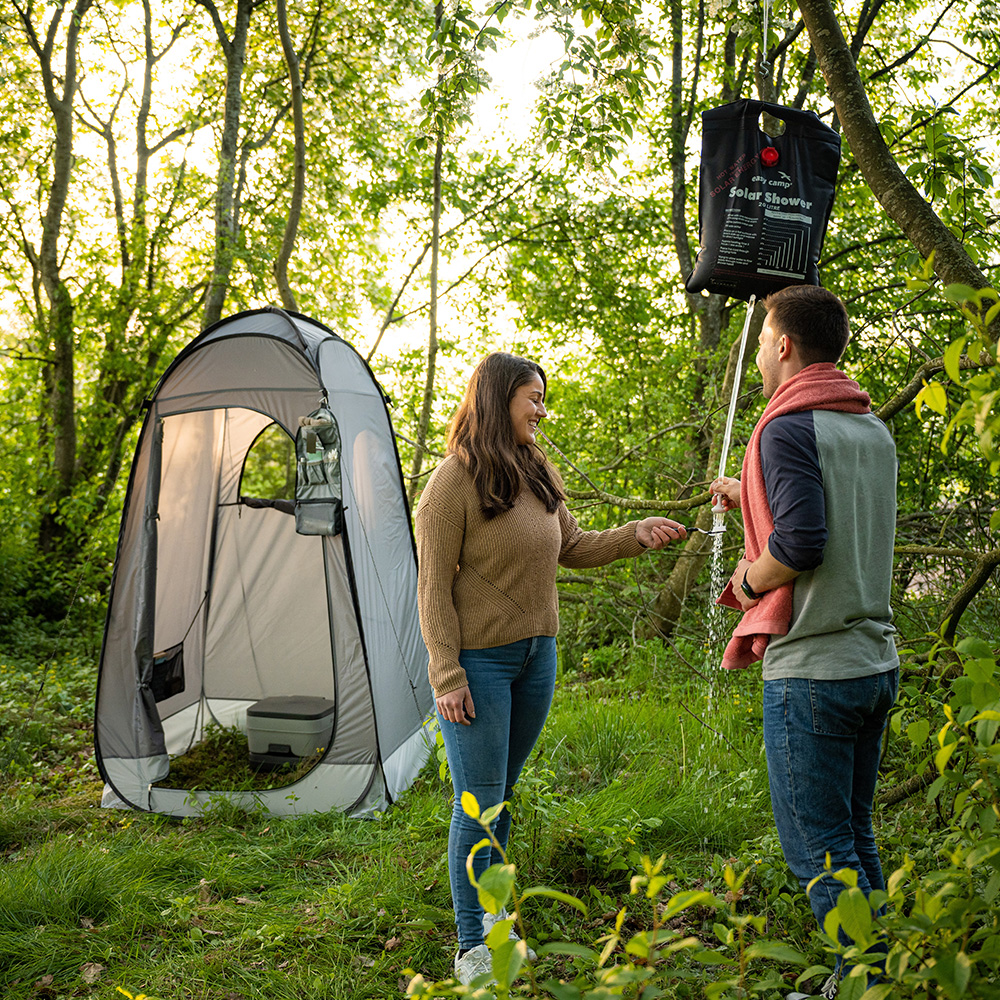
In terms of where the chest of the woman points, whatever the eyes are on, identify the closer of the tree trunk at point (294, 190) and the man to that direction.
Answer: the man

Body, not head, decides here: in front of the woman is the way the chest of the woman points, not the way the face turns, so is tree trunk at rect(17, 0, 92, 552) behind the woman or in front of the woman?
behind

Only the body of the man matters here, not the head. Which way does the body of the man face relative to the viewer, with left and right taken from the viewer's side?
facing away from the viewer and to the left of the viewer

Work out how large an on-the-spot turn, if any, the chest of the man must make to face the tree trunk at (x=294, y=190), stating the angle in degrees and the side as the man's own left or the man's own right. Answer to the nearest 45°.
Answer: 0° — they already face it

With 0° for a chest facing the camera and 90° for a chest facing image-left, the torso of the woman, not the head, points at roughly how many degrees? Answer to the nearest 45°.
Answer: approximately 315°

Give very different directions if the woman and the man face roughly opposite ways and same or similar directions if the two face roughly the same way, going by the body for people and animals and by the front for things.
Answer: very different directions
